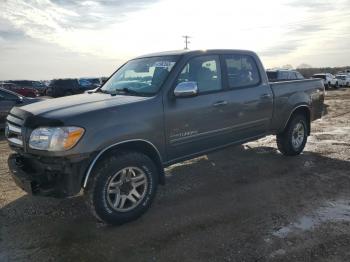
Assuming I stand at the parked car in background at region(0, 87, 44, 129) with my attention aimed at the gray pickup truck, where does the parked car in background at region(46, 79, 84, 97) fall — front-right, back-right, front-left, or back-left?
back-left

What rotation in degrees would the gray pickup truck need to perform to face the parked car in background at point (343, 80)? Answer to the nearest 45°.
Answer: approximately 180°

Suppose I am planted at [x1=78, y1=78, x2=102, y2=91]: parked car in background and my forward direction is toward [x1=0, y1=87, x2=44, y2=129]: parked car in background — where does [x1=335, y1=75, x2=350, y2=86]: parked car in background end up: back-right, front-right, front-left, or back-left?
back-left

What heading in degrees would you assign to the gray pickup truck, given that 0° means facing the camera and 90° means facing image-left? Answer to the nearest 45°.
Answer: approximately 45°

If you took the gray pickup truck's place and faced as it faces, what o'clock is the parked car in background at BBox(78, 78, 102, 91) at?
The parked car in background is roughly at 4 o'clock from the gray pickup truck.

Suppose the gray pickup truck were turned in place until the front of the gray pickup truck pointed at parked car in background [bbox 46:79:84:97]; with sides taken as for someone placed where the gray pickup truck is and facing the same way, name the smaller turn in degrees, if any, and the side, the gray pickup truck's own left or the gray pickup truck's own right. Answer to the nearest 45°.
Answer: approximately 135° to the gray pickup truck's own right

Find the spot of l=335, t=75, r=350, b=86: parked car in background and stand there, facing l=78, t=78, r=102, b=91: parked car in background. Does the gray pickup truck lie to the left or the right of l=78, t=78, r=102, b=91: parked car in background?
left
